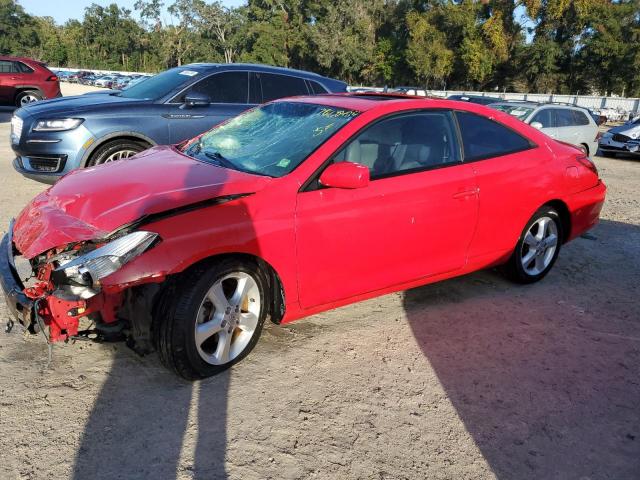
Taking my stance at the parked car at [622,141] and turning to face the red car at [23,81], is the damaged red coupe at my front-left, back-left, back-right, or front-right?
front-left

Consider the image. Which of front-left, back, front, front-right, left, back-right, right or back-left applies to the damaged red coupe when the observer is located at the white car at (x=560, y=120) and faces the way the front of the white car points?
front-left

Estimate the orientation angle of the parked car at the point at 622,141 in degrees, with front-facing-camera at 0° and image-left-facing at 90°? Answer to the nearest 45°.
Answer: approximately 45°

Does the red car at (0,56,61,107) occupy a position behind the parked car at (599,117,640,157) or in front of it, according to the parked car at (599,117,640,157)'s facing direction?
in front

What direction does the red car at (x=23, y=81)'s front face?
to the viewer's left

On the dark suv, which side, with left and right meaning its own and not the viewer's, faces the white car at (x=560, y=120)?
back

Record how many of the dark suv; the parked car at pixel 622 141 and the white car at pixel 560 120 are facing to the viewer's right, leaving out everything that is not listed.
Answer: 0

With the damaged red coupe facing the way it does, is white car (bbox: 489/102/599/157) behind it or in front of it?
behind

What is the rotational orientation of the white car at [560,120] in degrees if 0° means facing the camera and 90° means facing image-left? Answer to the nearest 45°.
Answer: approximately 45°

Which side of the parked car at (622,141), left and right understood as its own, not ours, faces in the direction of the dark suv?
front

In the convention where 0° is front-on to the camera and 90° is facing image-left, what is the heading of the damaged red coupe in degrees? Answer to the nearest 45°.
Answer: approximately 45°

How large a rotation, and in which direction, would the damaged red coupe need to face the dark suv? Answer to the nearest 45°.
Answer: approximately 90° to its right

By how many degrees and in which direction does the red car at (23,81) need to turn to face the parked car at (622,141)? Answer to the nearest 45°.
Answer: approximately 135° to its left

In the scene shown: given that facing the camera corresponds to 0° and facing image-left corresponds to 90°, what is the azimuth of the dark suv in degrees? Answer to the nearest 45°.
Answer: approximately 45°

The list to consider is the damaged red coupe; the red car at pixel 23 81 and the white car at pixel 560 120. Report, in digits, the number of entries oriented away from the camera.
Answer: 0
